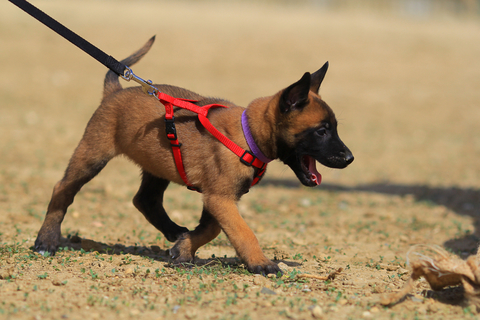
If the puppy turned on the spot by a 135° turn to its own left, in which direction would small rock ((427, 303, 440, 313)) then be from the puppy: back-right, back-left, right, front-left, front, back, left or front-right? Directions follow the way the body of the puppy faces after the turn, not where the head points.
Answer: back

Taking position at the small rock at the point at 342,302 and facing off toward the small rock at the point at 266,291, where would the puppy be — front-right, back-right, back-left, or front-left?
front-right

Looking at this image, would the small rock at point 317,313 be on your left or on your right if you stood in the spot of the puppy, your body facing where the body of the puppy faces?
on your right

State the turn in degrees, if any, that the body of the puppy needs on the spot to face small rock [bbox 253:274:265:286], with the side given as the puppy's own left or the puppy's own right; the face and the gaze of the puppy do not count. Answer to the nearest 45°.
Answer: approximately 45° to the puppy's own right

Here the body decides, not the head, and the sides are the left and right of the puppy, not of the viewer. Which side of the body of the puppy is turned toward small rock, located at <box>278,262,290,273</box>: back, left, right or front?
front

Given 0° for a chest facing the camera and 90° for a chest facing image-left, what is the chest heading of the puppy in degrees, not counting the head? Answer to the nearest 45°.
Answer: approximately 270°

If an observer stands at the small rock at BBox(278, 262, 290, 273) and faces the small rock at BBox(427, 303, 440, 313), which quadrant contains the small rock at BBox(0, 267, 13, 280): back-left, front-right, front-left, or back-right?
back-right

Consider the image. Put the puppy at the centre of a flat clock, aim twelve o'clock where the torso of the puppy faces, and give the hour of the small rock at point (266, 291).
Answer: The small rock is roughly at 2 o'clock from the puppy.

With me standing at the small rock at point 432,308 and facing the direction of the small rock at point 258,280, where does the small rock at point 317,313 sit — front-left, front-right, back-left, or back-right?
front-left

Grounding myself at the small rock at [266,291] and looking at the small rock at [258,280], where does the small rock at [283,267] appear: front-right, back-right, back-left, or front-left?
front-right

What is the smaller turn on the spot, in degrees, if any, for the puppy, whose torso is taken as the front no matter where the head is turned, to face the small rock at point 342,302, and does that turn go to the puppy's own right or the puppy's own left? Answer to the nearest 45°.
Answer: approximately 45° to the puppy's own right
